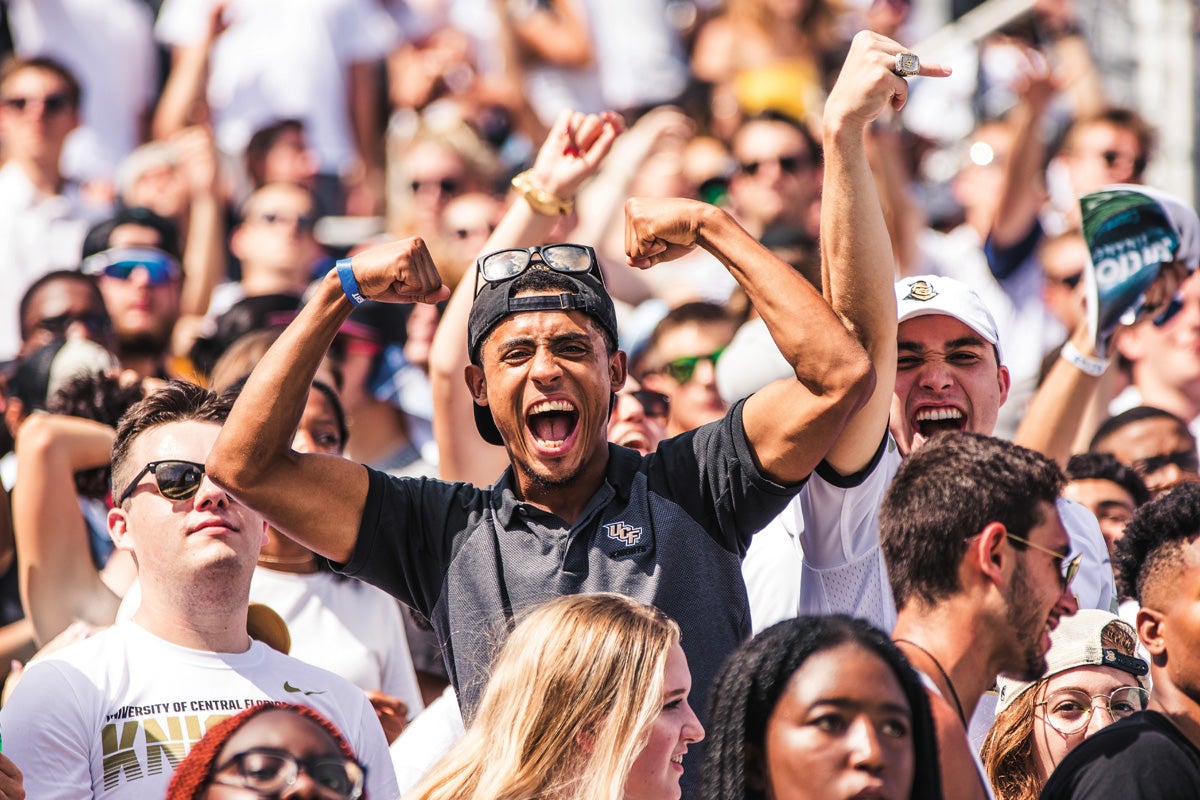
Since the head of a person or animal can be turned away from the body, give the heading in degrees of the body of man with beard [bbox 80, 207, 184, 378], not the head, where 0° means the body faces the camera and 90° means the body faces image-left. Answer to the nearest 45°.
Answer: approximately 0°

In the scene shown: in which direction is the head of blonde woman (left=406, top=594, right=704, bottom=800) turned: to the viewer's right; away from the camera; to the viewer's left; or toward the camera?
to the viewer's right

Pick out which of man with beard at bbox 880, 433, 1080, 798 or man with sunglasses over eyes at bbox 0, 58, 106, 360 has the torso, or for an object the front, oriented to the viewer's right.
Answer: the man with beard

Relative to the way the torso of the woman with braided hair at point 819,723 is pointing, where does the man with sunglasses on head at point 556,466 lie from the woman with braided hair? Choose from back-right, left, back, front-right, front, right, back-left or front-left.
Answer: back

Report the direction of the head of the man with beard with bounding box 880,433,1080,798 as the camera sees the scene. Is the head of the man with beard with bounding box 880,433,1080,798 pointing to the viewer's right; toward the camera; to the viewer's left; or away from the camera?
to the viewer's right

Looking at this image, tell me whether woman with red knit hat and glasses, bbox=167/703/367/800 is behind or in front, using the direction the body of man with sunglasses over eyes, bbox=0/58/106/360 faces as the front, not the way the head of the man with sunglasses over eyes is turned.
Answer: in front

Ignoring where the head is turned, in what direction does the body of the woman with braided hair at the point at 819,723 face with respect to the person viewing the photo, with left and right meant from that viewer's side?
facing the viewer and to the right of the viewer

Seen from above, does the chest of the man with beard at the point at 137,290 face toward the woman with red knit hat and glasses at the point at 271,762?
yes

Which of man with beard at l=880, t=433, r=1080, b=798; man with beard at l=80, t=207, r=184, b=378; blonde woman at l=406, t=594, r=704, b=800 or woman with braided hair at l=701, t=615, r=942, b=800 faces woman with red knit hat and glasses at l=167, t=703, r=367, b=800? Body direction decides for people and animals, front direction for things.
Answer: man with beard at l=80, t=207, r=184, b=378

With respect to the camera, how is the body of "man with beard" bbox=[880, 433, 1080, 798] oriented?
to the viewer's right

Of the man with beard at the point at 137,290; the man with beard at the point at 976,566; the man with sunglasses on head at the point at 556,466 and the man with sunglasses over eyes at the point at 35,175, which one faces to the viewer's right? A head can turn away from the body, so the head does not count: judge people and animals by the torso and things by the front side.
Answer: the man with beard at the point at 976,566
